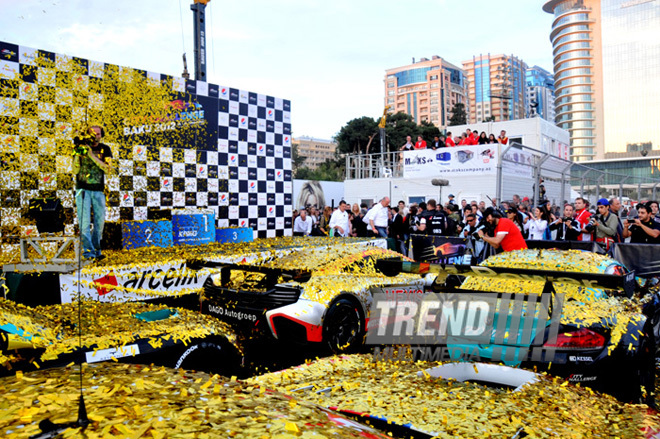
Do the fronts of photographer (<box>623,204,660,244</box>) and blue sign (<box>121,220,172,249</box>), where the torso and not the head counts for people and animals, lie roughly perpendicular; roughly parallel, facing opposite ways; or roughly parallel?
roughly perpendicular

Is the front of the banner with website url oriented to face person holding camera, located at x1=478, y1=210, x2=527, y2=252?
yes

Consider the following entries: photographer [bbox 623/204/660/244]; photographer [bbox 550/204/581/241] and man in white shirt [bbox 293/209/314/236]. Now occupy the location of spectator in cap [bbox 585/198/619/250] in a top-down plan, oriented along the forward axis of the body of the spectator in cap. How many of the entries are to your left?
1

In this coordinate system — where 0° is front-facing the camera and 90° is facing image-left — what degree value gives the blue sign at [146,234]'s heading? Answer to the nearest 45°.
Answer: approximately 0°

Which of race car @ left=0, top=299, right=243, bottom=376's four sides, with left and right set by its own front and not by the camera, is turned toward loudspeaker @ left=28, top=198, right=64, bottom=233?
left

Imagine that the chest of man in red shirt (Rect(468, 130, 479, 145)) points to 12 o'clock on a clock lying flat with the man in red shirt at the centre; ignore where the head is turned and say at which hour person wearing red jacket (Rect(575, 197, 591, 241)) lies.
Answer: The person wearing red jacket is roughly at 10 o'clock from the man in red shirt.

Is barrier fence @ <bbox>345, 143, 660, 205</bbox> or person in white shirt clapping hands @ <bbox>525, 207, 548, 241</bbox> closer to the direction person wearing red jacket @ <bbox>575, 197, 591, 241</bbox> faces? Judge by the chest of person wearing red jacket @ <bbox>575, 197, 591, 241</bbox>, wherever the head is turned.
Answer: the person in white shirt clapping hands

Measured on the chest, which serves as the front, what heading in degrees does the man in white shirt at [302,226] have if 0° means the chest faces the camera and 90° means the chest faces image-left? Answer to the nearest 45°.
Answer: approximately 0°

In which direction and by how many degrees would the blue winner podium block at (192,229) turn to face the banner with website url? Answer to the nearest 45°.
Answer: approximately 135° to its left
